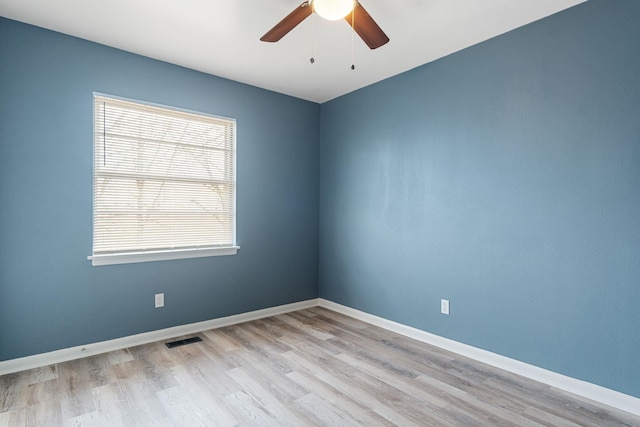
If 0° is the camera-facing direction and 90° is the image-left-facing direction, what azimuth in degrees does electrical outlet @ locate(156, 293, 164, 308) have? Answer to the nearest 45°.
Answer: approximately 0°

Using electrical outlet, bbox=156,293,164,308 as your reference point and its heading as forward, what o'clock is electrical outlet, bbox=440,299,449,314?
electrical outlet, bbox=440,299,449,314 is roughly at 10 o'clock from electrical outlet, bbox=156,293,164,308.

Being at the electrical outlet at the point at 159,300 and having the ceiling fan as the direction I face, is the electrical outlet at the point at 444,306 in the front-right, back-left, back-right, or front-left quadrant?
front-left

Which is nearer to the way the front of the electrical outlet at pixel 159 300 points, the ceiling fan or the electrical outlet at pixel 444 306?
the ceiling fan

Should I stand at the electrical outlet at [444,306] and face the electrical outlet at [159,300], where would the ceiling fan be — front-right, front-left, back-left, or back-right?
front-left

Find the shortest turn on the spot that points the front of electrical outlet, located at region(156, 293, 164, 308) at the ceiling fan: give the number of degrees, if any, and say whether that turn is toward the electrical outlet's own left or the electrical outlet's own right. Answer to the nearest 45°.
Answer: approximately 45° to the electrical outlet's own left
